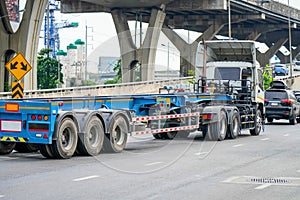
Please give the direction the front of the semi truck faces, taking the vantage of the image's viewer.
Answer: facing away from the viewer and to the right of the viewer

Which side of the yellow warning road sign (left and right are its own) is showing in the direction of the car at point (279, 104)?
left

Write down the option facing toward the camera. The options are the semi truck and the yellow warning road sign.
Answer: the yellow warning road sign

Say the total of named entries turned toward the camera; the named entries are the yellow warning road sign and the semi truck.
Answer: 1

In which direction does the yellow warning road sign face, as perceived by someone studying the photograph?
facing the viewer

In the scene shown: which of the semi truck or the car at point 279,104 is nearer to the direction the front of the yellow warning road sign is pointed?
the semi truck

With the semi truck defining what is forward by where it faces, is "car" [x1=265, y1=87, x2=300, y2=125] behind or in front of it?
in front
